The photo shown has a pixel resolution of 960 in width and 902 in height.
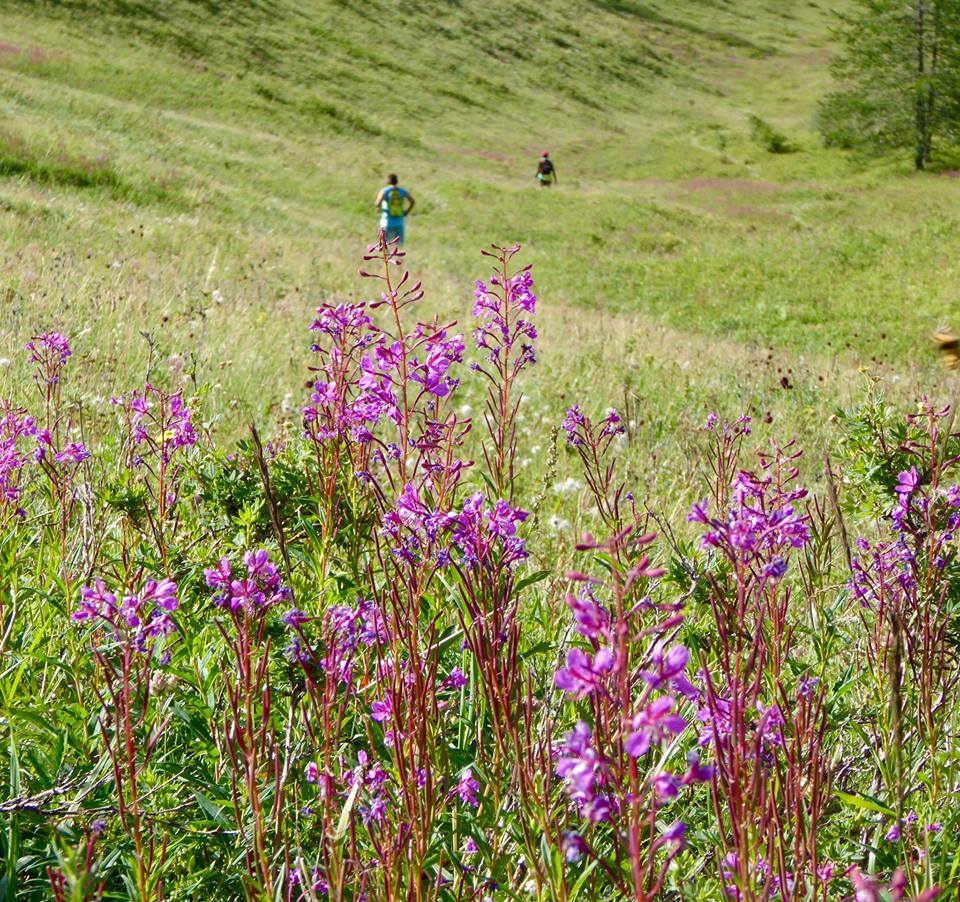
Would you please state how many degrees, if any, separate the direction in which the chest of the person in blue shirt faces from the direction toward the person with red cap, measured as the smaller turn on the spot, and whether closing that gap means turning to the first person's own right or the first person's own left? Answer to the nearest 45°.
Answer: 0° — they already face them

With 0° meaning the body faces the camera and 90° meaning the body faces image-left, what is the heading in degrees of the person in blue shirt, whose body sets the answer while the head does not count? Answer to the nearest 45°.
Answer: approximately 180°
